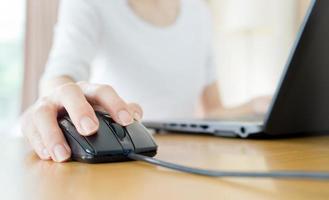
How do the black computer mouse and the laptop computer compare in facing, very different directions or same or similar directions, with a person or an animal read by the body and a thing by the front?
very different directions

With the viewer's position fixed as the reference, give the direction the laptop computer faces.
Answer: facing away from the viewer and to the left of the viewer
